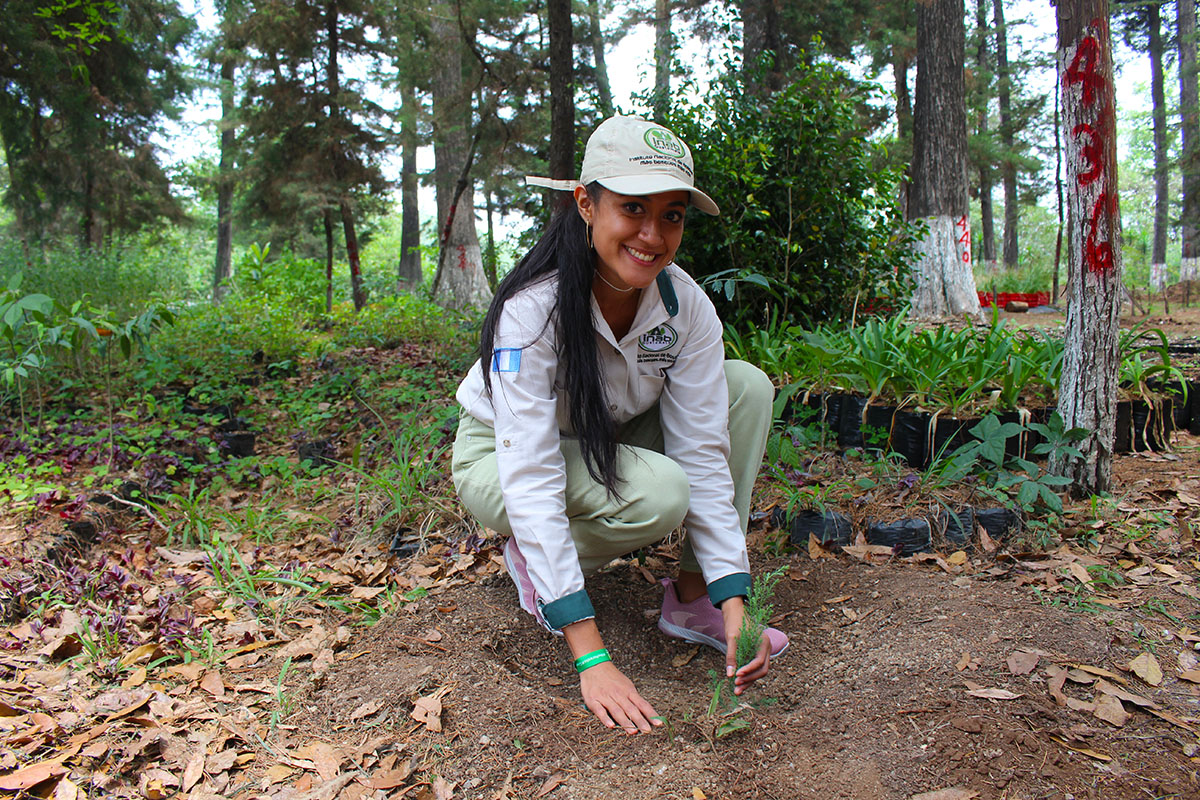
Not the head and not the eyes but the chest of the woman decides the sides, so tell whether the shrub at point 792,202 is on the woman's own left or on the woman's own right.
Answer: on the woman's own left

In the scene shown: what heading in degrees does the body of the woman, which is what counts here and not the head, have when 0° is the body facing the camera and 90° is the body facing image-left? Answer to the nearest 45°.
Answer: approximately 315°

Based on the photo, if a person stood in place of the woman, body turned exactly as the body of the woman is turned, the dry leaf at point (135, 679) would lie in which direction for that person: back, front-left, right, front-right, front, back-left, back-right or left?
back-right

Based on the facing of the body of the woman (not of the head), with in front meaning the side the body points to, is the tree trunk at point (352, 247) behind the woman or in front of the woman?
behind

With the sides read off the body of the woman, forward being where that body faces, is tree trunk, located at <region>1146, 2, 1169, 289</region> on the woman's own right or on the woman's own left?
on the woman's own left

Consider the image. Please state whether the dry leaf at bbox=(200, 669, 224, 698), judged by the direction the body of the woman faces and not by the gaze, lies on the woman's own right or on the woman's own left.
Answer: on the woman's own right
